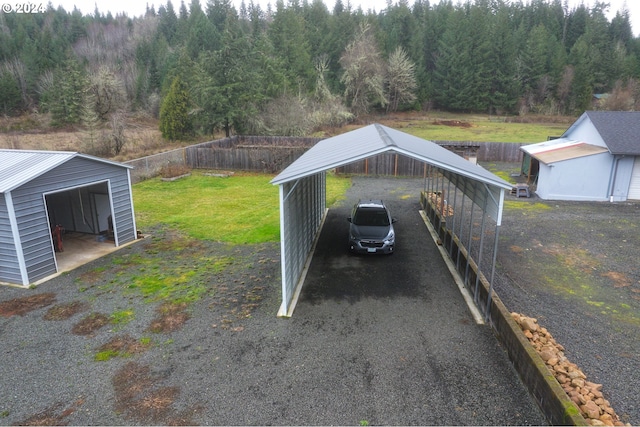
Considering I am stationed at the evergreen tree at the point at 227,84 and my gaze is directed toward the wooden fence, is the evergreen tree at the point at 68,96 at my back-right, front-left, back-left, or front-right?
back-right

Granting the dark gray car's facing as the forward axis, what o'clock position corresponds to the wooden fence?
The wooden fence is roughly at 5 o'clock from the dark gray car.

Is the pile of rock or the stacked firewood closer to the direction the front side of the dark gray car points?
the pile of rock

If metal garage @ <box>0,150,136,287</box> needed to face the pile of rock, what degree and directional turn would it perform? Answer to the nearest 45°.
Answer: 0° — it already faces it

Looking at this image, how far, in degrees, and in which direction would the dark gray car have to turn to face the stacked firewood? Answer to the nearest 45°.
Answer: approximately 135° to its left

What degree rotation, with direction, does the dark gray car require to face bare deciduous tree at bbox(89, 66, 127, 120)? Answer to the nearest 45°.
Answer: approximately 135° to its right

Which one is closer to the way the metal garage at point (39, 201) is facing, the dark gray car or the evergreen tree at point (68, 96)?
the dark gray car
